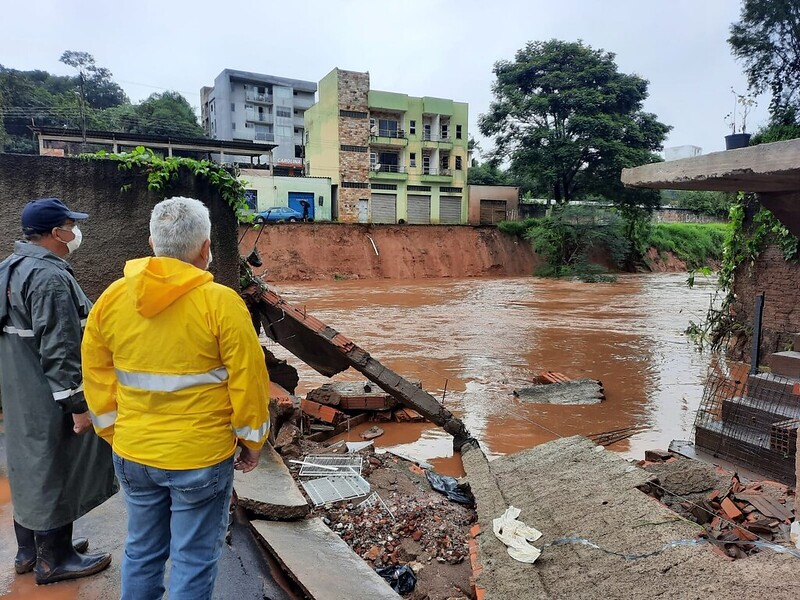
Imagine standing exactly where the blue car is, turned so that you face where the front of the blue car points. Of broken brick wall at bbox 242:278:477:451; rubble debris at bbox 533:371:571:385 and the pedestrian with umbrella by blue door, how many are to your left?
2

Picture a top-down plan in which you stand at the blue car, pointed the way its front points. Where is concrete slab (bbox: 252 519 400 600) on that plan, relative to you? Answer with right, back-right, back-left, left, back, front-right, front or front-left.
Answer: left

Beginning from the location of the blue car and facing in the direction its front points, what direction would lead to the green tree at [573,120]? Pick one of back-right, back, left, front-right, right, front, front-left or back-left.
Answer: back

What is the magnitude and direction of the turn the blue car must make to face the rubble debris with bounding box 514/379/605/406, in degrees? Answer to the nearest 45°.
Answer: approximately 90° to its left

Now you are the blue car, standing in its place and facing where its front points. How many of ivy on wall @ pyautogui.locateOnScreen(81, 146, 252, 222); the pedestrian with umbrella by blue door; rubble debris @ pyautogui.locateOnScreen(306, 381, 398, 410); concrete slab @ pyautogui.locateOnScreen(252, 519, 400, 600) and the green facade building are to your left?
3

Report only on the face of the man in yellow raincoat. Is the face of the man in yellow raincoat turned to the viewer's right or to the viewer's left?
to the viewer's right

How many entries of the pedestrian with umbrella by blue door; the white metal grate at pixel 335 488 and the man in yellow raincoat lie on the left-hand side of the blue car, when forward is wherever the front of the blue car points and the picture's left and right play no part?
2

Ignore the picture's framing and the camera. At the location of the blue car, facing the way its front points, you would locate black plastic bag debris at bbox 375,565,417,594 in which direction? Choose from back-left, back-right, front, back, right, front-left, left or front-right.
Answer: left

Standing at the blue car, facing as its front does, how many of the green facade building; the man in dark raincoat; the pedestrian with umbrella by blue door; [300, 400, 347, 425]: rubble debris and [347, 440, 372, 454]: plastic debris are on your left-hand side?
3

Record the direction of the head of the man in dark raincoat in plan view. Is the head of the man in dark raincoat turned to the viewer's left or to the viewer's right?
to the viewer's right

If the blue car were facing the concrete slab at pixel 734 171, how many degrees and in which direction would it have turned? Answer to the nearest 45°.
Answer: approximately 90° to its left

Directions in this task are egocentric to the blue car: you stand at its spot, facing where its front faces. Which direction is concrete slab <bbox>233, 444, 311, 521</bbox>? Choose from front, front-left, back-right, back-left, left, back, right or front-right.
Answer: left

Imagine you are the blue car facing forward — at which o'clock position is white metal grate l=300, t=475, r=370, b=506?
The white metal grate is roughly at 9 o'clock from the blue car.

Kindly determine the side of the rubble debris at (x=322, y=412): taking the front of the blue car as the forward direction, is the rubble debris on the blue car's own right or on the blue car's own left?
on the blue car's own left

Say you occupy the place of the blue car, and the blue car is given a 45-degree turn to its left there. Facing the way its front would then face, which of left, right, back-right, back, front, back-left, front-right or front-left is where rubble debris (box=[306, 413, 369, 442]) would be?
front-left

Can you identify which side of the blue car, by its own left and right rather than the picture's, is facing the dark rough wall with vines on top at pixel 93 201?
left

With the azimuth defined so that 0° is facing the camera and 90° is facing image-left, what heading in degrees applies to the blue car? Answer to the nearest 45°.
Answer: approximately 90°
